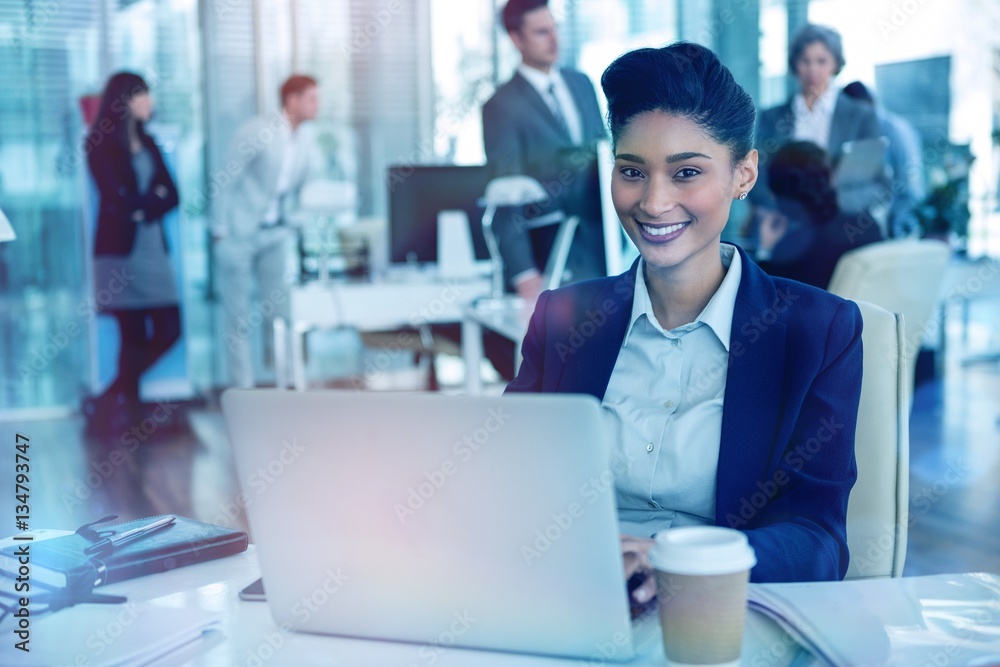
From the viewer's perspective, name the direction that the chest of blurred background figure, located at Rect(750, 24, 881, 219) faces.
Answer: toward the camera

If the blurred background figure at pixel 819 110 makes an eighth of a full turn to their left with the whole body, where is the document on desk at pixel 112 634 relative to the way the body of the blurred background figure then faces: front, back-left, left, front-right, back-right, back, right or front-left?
front-right

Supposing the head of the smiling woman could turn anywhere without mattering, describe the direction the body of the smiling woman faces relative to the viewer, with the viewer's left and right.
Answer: facing the viewer and to the left of the viewer

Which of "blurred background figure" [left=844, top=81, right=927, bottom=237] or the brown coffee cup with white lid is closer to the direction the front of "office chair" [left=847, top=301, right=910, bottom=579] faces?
the brown coffee cup with white lid

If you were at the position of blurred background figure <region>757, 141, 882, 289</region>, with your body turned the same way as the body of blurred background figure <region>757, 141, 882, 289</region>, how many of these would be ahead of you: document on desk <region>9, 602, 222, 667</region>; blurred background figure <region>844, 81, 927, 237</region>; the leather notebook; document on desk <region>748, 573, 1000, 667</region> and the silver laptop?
1

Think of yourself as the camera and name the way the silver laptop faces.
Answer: facing away from the viewer and to the right of the viewer

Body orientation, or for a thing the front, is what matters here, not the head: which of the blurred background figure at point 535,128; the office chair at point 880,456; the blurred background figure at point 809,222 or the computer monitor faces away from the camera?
the blurred background figure at point 809,222

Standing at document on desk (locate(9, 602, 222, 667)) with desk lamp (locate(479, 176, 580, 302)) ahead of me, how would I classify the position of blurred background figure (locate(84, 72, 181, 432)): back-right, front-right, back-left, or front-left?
front-left

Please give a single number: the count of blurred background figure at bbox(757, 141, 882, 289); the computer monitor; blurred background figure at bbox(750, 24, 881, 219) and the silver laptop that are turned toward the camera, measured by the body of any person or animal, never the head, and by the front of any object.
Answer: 1

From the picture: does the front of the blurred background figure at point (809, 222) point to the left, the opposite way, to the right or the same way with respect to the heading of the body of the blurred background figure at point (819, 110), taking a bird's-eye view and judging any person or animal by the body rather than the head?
the opposite way

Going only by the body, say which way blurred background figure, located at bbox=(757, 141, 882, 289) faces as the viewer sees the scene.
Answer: away from the camera

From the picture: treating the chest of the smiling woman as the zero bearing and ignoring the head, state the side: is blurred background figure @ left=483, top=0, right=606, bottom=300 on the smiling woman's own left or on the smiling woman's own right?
on the smiling woman's own right

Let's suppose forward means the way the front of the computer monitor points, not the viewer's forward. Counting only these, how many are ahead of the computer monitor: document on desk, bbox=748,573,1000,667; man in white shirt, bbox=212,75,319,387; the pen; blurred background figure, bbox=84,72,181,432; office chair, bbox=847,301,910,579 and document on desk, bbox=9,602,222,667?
4

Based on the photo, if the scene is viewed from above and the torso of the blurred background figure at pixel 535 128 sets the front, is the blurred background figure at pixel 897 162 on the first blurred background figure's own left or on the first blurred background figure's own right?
on the first blurred background figure's own left
